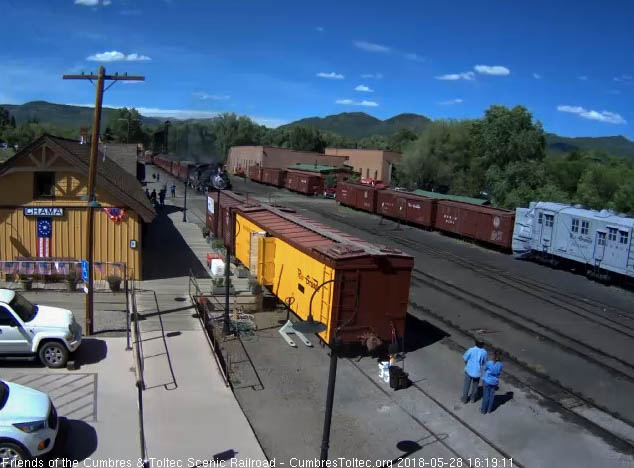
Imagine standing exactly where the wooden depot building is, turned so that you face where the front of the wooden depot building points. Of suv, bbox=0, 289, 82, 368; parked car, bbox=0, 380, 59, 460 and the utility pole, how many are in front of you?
3

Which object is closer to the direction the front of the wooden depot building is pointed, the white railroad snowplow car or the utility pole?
the utility pole

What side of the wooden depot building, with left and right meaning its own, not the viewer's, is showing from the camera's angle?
front

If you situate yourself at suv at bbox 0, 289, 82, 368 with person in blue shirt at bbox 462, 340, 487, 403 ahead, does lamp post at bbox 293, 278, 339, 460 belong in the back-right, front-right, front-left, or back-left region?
front-right

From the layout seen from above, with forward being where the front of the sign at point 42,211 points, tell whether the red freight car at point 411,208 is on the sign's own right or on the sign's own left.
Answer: on the sign's own left

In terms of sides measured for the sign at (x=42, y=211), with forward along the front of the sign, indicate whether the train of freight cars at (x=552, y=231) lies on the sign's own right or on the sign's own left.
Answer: on the sign's own left

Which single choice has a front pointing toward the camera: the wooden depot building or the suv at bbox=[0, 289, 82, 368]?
the wooden depot building

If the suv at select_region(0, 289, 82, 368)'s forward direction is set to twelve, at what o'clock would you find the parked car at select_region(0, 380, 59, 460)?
The parked car is roughly at 3 o'clock from the suv.

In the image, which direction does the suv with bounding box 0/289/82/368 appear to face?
to the viewer's right

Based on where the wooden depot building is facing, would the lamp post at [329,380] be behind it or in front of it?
in front

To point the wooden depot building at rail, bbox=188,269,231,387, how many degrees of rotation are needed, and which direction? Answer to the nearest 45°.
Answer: approximately 45° to its left

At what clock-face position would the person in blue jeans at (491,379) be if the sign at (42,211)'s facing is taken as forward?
The person in blue jeans is roughly at 11 o'clock from the sign.

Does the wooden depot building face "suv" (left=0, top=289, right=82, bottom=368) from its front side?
yes

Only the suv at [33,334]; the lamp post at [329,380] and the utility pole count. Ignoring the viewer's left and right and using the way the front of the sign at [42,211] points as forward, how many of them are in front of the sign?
3

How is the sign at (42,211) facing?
toward the camera

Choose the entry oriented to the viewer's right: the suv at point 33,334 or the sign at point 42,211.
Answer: the suv

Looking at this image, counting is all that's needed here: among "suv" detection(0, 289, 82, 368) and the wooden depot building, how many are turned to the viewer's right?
1

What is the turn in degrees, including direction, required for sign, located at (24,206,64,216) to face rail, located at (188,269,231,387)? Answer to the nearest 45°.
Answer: approximately 45° to its left

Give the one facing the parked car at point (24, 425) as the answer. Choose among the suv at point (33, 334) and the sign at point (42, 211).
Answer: the sign
